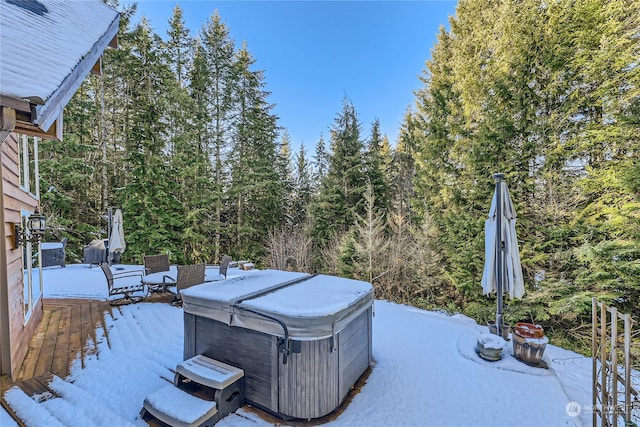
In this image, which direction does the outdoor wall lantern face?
to the viewer's right

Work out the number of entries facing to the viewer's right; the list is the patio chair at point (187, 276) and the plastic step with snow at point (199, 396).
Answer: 0

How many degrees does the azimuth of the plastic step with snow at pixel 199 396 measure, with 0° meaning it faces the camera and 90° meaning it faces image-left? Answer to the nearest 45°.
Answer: approximately 45°

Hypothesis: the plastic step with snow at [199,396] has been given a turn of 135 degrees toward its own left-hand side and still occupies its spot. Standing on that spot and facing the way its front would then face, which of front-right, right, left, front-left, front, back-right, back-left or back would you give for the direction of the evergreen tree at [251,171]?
left

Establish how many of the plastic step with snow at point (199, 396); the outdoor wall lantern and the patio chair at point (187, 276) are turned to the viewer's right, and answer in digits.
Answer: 1

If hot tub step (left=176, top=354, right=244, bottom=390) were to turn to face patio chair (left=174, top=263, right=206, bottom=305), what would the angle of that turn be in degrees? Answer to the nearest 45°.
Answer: approximately 135° to its right

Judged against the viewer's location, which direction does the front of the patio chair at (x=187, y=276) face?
facing away from the viewer and to the left of the viewer

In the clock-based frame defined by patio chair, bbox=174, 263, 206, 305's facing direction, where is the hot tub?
The hot tub is roughly at 7 o'clock from the patio chair.

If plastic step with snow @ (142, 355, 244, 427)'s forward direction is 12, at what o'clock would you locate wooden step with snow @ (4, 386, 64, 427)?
wooden step with snow @ (4, 386, 64, 427) is roughly at 2 o'clock from plastic step with snow @ (142, 355, 244, 427).

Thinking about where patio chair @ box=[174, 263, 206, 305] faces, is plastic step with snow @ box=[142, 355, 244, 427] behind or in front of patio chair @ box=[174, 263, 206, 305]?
behind

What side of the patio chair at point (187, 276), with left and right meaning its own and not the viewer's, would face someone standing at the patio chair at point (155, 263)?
front

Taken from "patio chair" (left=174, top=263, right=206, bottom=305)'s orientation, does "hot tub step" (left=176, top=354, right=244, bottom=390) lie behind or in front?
behind

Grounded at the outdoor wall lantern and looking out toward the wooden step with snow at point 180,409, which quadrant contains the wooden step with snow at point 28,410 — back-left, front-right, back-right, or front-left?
front-right

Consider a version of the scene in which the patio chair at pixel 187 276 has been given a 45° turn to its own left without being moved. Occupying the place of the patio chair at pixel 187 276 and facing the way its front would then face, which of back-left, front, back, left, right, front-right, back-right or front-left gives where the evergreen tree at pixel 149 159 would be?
right

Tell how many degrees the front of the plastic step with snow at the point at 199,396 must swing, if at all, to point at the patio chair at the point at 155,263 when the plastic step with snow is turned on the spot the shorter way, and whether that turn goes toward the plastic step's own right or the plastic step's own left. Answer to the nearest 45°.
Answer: approximately 135° to the plastic step's own right

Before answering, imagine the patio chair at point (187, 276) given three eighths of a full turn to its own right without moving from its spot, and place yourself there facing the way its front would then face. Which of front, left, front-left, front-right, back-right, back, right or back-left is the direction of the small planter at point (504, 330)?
front-right

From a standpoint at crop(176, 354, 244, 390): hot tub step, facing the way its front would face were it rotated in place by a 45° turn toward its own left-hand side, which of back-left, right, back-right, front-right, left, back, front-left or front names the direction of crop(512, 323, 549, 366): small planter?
left
